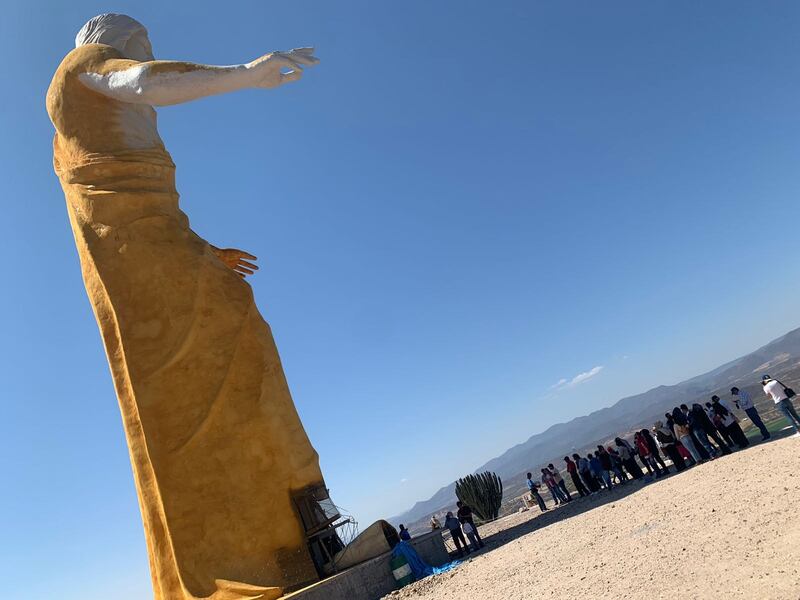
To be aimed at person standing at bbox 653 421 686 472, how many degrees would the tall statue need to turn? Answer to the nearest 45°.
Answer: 0° — it already faces them

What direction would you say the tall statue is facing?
to the viewer's right

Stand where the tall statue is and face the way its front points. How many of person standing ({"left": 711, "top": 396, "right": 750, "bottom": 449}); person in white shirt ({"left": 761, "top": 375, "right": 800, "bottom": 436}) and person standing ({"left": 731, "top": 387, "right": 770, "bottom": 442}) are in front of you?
3

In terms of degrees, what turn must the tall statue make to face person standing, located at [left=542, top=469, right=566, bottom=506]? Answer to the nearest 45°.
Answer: approximately 45° to its left

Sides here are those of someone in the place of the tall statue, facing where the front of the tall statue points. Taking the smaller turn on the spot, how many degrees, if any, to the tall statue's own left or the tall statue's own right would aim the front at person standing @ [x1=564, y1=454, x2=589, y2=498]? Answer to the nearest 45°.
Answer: approximately 45° to the tall statue's own left

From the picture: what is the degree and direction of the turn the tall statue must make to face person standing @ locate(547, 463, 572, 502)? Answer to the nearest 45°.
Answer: approximately 45° to its left

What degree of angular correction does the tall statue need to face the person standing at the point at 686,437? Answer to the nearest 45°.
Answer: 0° — it already faces them
